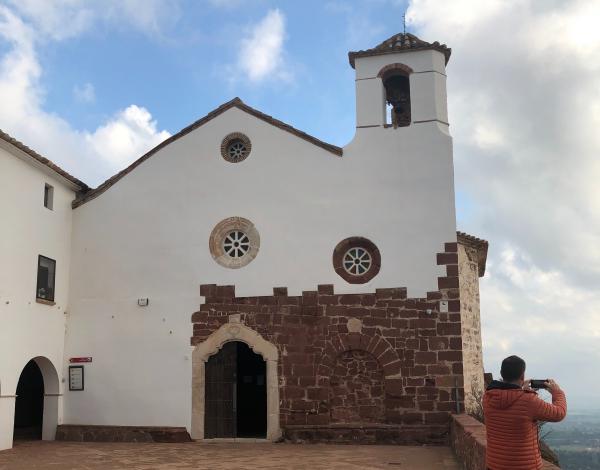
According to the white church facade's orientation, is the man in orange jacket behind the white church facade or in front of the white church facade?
in front

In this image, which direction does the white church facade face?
toward the camera

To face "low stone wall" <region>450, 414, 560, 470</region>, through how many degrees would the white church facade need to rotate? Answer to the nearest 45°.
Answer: approximately 45° to its left

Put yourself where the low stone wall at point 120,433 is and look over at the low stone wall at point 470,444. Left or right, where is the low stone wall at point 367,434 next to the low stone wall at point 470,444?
left
